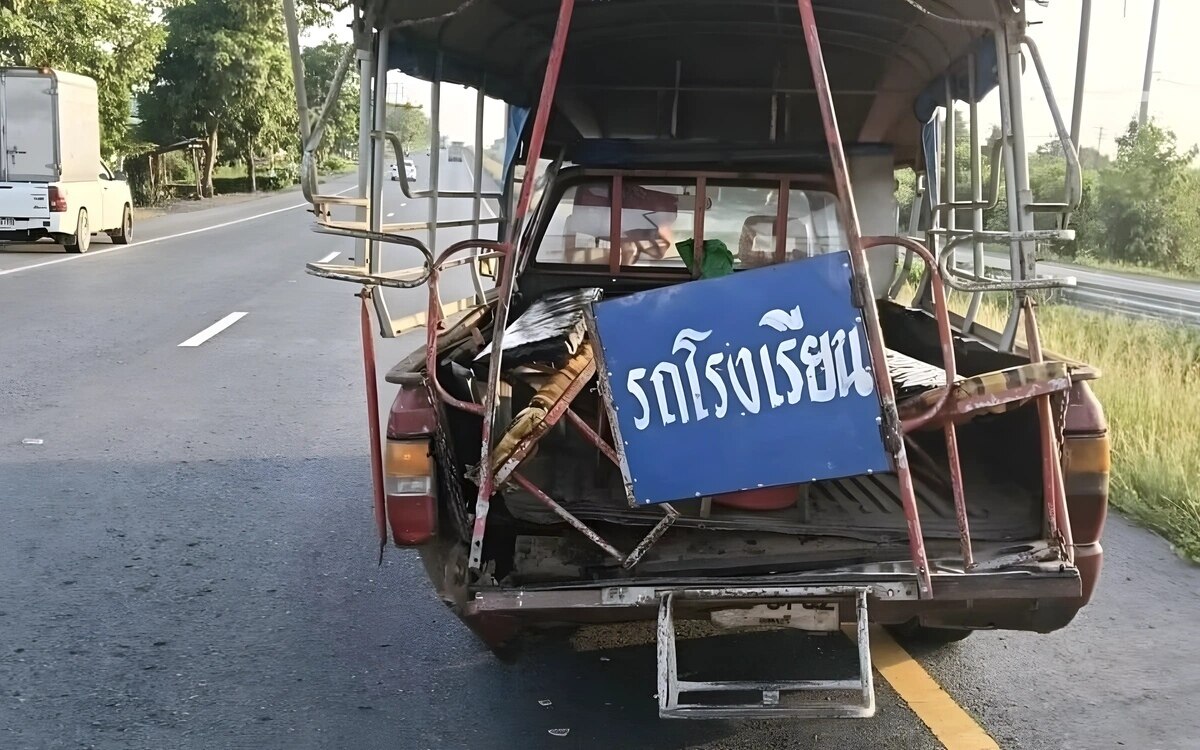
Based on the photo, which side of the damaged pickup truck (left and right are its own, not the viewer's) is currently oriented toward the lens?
back

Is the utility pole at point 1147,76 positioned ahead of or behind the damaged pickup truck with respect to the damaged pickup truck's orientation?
ahead

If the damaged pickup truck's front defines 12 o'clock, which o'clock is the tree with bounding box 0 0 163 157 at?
The tree is roughly at 11 o'clock from the damaged pickup truck.

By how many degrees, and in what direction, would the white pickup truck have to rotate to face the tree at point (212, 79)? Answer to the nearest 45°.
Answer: approximately 45° to its left

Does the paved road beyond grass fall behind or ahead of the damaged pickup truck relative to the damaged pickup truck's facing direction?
ahead

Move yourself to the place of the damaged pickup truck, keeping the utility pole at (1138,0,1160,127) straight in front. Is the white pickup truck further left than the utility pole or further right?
left

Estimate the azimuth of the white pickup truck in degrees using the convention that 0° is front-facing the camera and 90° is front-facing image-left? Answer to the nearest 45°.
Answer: approximately 225°

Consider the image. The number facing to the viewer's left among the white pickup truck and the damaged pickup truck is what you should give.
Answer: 0
